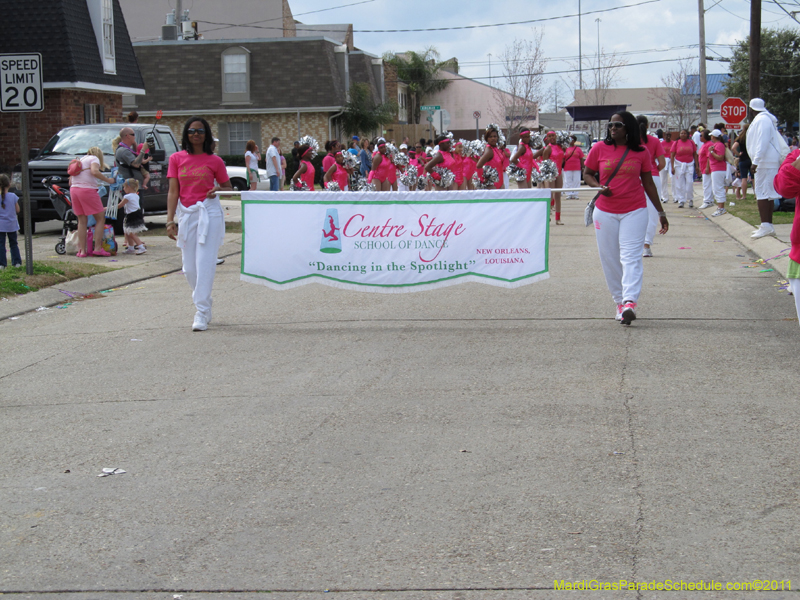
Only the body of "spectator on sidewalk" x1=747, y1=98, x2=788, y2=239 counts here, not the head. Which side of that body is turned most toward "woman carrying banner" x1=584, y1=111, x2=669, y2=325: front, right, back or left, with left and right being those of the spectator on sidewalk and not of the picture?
left

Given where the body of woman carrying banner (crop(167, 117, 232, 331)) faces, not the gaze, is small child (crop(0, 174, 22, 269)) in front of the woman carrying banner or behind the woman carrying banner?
behind

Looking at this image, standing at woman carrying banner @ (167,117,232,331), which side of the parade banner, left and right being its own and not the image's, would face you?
right

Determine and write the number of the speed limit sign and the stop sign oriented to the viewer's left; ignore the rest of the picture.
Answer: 0
